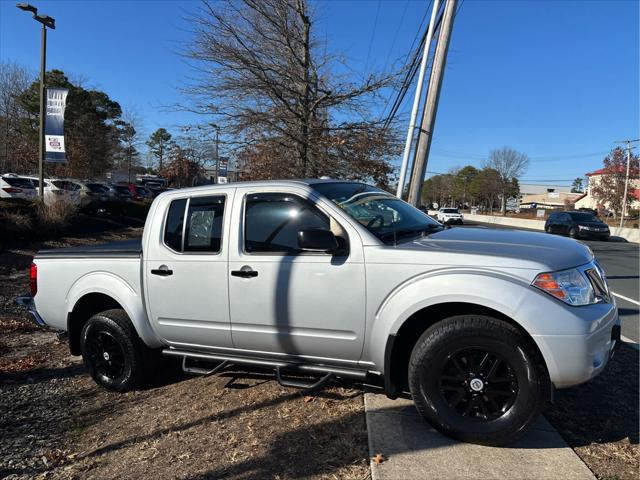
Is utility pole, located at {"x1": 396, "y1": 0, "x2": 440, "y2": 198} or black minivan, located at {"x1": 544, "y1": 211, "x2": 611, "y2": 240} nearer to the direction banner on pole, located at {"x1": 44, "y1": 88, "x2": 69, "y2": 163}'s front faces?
the utility pole

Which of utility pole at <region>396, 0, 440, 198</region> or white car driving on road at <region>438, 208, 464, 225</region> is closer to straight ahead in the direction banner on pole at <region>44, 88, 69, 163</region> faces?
the utility pole

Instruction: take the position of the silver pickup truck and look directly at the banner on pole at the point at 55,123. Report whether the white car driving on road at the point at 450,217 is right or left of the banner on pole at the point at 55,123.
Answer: right

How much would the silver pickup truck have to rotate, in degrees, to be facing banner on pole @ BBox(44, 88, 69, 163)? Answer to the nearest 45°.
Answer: approximately 180°

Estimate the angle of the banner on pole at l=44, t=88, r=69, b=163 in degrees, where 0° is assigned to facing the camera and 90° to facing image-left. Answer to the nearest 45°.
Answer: approximately 0°

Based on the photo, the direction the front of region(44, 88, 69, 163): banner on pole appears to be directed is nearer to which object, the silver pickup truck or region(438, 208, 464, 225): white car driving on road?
the silver pickup truck

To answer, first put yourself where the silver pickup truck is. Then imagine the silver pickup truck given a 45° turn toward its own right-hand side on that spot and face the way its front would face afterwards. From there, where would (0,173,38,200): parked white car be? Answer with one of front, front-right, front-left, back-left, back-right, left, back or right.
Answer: back-right

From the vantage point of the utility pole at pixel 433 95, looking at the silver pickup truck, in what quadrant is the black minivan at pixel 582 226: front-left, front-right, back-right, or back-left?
back-left

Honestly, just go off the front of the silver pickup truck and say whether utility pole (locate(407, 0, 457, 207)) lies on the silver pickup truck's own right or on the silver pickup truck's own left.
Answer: on the silver pickup truck's own left

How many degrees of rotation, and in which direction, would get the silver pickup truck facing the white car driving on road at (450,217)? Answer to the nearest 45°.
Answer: approximately 135° to its left

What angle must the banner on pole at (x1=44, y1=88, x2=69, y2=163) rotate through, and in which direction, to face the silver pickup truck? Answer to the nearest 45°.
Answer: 0° — it already faces it

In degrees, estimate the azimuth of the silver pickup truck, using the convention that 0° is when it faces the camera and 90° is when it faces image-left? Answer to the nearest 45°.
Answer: approximately 315°
